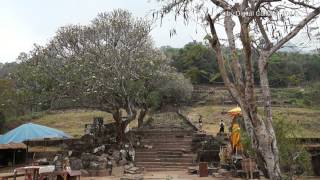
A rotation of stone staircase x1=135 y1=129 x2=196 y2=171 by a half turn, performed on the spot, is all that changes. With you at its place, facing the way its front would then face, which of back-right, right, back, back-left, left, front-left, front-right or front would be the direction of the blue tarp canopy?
back-left

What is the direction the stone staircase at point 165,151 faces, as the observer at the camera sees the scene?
facing the viewer

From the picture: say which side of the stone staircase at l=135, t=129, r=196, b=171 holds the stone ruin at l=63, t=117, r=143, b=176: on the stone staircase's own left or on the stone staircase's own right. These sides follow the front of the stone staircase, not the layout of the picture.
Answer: on the stone staircase's own right

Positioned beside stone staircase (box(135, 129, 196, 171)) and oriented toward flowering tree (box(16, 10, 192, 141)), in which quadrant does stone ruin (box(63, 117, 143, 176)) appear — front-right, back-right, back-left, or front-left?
front-left
